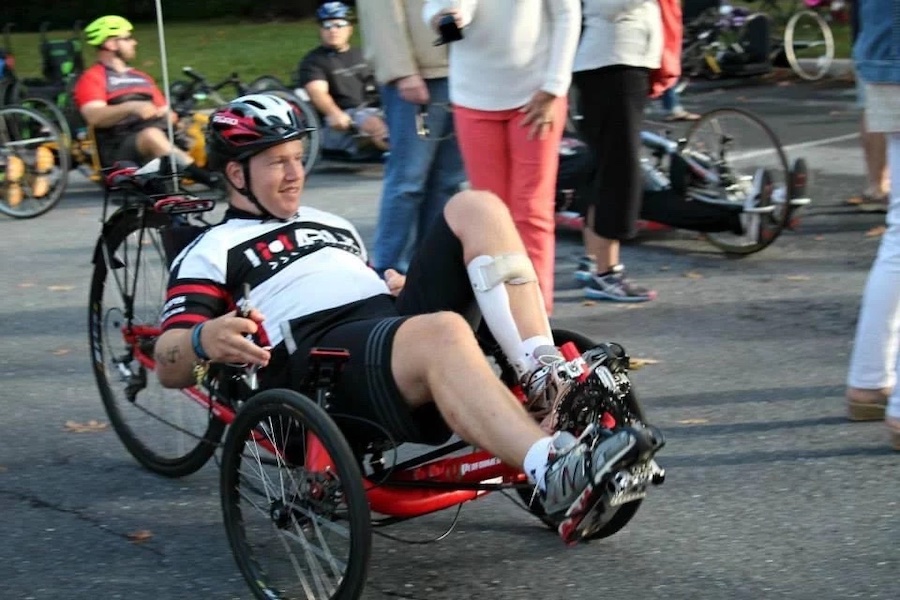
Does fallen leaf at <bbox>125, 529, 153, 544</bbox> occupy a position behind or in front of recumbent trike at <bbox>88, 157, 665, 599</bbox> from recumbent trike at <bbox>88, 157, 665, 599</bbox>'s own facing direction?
behind

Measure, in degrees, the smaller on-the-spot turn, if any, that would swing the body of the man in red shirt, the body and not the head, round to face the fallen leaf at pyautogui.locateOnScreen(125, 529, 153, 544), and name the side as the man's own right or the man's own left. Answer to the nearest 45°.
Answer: approximately 45° to the man's own right

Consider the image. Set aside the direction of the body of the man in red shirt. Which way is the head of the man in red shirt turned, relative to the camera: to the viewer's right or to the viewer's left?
to the viewer's right

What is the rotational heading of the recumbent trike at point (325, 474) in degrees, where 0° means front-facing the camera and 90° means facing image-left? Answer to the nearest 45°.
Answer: approximately 315°

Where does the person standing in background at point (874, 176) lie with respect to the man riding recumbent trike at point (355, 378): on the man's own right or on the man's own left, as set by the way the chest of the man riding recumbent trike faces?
on the man's own left

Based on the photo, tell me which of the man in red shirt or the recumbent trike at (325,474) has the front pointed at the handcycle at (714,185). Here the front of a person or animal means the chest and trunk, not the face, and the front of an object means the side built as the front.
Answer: the man in red shirt

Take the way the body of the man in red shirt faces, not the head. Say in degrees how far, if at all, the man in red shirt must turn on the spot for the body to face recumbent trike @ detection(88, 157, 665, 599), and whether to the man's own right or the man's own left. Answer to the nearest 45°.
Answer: approximately 45° to the man's own right
